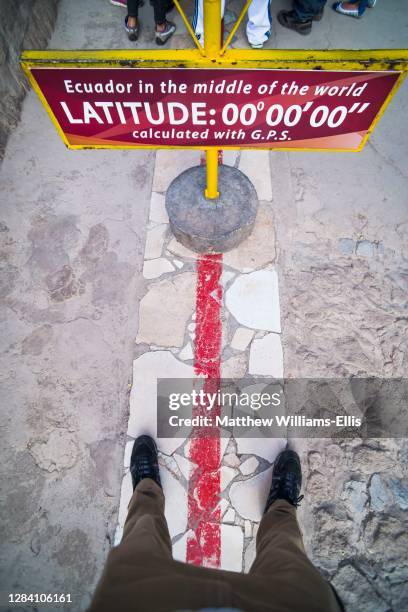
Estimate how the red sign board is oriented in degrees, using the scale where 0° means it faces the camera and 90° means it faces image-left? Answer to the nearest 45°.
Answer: approximately 0°
